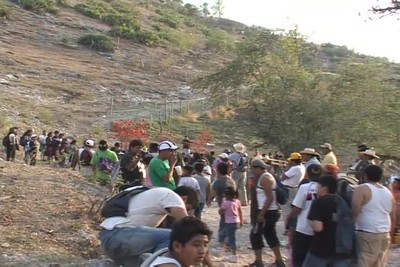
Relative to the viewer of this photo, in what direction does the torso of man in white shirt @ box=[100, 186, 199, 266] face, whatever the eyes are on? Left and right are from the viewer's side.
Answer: facing to the right of the viewer

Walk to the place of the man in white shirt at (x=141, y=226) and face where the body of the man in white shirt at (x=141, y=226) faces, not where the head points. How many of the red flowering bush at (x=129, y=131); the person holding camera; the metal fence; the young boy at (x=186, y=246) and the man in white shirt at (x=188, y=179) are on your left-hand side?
4

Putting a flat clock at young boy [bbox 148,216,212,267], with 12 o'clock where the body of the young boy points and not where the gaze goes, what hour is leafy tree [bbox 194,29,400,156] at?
The leafy tree is roughly at 8 o'clock from the young boy.

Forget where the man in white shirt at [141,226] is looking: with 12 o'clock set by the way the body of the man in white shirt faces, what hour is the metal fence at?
The metal fence is roughly at 9 o'clock from the man in white shirt.
